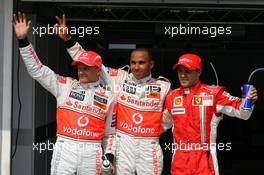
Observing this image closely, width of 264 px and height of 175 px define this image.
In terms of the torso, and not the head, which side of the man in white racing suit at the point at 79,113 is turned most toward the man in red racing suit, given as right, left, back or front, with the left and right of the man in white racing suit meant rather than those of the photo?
left

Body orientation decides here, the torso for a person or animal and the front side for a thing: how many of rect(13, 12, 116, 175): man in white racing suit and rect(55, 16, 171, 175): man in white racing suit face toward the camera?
2
